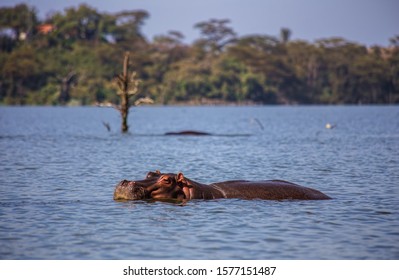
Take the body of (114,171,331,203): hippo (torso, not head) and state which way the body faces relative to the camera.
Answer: to the viewer's left
